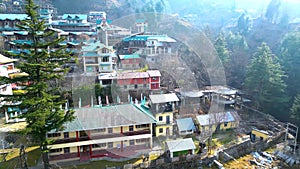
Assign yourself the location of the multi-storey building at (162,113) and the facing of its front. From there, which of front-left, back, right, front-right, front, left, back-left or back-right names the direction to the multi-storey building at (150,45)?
back

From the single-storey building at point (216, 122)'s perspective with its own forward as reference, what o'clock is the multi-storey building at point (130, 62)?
the multi-storey building at point (130, 62) is roughly at 4 o'clock from the single-storey building at point (216, 122).

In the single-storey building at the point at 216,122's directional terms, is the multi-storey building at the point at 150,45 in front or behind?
behind

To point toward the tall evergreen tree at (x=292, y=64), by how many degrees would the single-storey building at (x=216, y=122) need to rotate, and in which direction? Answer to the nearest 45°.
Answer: approximately 135° to its left

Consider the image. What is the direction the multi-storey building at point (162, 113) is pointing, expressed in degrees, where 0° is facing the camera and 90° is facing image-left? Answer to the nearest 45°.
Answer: approximately 0°

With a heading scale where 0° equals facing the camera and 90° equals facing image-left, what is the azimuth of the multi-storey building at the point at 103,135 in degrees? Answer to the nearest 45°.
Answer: approximately 0°

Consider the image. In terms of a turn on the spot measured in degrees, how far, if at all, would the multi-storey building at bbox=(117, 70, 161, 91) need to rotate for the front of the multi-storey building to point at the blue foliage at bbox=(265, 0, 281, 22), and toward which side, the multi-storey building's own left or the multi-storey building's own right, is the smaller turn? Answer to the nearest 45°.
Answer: approximately 135° to the multi-storey building's own left

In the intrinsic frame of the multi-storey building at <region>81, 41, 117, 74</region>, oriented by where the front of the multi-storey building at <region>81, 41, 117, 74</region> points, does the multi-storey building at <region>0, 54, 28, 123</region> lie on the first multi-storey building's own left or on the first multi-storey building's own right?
on the first multi-storey building's own right
